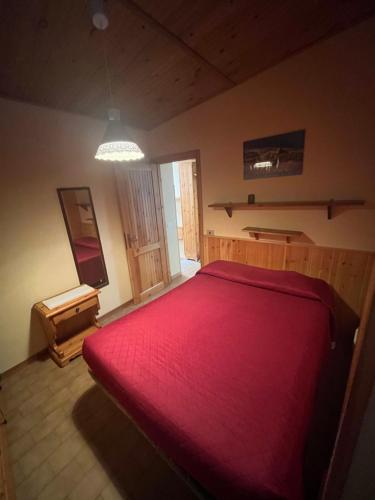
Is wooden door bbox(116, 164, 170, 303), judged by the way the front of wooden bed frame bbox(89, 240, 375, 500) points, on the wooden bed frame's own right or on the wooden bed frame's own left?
on the wooden bed frame's own right

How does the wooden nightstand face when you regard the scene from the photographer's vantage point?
facing the viewer and to the right of the viewer

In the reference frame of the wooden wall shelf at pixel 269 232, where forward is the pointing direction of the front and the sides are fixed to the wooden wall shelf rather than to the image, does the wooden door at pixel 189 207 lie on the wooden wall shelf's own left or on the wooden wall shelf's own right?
on the wooden wall shelf's own right

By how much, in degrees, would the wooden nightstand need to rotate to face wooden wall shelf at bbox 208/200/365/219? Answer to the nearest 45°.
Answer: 0° — it already faces it

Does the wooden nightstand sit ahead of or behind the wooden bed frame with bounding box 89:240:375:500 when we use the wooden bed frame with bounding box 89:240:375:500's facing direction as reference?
ahead

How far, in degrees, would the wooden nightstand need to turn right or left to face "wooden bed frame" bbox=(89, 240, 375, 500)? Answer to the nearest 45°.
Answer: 0° — it already faces it

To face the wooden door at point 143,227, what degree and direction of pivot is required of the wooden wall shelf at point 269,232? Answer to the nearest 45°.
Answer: approximately 45° to its right

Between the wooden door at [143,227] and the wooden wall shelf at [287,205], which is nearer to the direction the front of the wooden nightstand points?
the wooden wall shelf

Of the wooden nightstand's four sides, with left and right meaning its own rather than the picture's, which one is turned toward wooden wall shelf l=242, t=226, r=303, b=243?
front

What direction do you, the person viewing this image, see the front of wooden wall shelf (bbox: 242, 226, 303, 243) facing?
facing the viewer and to the left of the viewer

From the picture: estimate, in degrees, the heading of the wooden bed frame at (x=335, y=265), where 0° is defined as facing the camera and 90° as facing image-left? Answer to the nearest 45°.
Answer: approximately 45°

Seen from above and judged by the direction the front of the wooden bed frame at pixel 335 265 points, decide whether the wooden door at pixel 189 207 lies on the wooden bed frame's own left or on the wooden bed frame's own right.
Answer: on the wooden bed frame's own right
